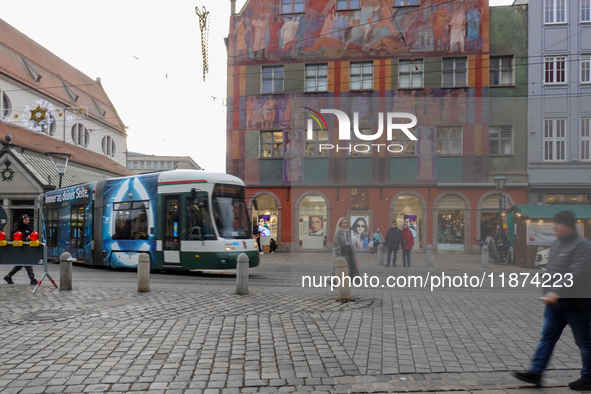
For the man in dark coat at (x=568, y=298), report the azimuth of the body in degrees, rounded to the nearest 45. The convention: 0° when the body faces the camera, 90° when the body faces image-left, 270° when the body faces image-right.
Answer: approximately 90°

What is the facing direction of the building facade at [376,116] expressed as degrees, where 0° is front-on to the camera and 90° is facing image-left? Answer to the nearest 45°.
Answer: approximately 0°

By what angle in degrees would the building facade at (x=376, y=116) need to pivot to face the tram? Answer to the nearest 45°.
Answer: approximately 45° to its right

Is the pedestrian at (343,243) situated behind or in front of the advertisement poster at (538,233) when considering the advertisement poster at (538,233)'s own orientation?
in front

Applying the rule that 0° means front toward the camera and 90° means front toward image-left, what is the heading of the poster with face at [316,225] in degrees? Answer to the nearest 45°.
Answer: approximately 0°

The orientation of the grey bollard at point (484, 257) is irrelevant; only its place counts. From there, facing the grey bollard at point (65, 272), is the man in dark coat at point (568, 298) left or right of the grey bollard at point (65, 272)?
left

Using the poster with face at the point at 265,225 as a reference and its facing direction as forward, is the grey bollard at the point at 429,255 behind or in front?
in front
